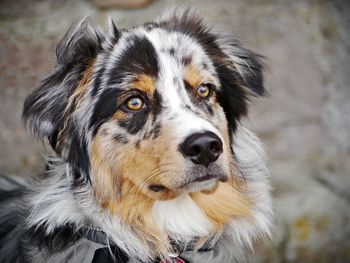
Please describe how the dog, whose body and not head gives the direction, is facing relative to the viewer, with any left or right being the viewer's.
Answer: facing the viewer and to the right of the viewer
